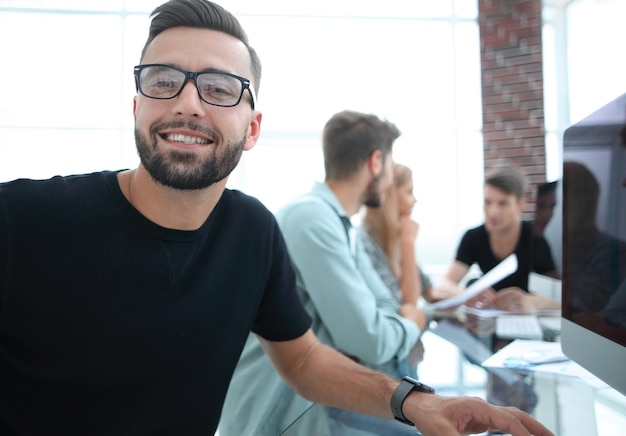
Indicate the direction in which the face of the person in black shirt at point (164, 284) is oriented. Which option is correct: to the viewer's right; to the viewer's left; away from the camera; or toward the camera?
toward the camera

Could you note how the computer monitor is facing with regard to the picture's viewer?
facing the viewer and to the left of the viewer

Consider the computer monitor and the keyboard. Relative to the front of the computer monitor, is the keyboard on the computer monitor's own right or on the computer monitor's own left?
on the computer monitor's own right

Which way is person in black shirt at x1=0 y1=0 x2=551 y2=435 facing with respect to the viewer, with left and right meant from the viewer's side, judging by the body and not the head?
facing the viewer

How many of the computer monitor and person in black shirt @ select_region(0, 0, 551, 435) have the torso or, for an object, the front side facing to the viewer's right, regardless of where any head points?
0

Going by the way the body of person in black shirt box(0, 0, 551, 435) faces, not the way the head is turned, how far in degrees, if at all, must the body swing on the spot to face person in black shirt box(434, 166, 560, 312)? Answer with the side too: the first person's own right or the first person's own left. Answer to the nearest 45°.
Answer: approximately 135° to the first person's own left

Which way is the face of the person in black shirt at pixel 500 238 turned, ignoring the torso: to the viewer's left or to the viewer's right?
to the viewer's left
